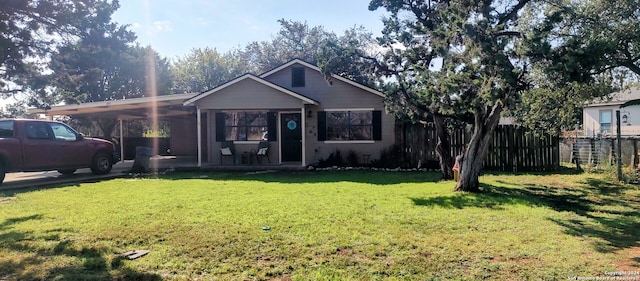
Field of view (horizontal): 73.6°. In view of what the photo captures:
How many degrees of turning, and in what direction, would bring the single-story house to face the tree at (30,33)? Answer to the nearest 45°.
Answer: approximately 90° to its right

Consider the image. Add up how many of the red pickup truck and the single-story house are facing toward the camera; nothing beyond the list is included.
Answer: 1

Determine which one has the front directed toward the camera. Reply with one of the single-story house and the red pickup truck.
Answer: the single-story house

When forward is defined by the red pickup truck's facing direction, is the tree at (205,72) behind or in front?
in front

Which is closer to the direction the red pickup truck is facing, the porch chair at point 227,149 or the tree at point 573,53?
the porch chair

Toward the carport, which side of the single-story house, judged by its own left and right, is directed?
right

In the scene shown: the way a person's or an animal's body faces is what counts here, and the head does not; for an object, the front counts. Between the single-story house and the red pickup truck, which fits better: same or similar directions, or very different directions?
very different directions

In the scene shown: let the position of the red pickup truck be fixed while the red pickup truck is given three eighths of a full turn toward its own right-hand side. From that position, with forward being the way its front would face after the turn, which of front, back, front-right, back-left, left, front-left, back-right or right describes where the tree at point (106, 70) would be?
back

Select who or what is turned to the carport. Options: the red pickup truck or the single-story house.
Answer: the red pickup truck

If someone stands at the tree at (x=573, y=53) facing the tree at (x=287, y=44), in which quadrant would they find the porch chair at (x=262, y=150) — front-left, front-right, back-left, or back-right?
front-left

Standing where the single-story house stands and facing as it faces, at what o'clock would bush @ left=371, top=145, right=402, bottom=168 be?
The bush is roughly at 10 o'clock from the single-story house.

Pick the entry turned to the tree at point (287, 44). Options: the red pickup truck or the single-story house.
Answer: the red pickup truck

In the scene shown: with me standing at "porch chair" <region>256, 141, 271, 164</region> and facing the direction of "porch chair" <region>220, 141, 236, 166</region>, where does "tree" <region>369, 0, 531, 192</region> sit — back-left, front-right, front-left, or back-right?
back-left

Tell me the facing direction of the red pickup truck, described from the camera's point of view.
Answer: facing away from the viewer and to the right of the viewer

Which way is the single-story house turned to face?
toward the camera

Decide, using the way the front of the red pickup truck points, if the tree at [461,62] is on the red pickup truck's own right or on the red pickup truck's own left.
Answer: on the red pickup truck's own right

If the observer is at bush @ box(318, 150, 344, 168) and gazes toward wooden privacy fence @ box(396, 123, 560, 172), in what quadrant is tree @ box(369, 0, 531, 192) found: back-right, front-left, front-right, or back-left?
front-right

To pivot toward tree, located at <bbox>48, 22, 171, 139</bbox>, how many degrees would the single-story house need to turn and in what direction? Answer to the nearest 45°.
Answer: approximately 135° to its right

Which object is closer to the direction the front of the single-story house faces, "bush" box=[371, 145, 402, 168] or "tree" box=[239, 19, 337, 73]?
the bush
